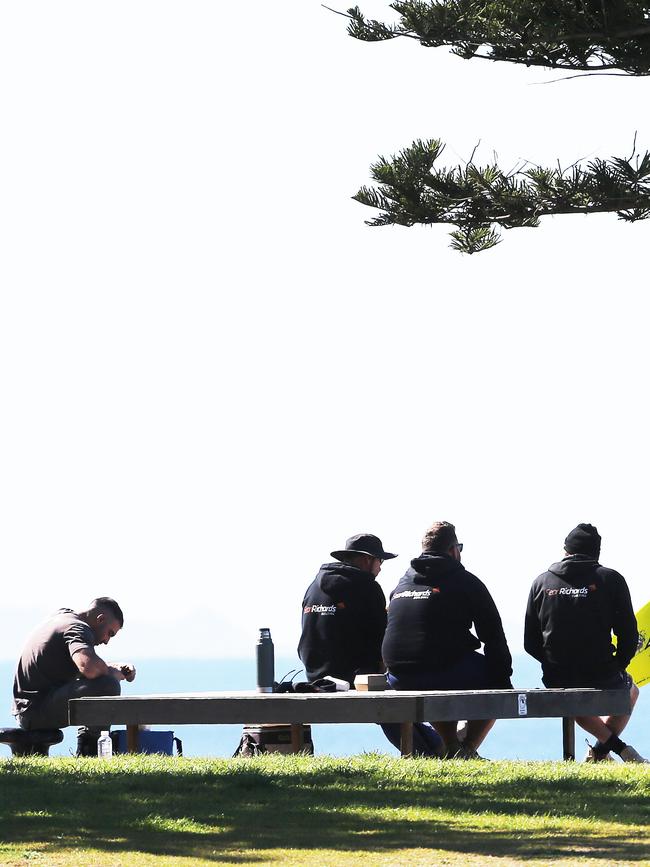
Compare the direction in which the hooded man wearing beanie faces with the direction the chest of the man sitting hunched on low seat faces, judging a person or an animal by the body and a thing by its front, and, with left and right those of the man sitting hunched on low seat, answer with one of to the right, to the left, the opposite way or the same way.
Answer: to the left

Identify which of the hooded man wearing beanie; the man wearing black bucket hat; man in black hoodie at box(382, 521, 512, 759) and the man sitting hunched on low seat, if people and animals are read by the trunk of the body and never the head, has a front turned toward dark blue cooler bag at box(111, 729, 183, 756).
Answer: the man sitting hunched on low seat

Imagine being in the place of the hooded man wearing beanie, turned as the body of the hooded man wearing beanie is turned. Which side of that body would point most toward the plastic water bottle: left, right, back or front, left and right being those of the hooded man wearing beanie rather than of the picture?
left

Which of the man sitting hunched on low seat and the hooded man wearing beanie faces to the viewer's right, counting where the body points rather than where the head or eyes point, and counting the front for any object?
the man sitting hunched on low seat

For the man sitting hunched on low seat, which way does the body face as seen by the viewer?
to the viewer's right

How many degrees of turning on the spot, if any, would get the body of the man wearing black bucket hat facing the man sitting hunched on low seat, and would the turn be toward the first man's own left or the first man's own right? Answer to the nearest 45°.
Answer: approximately 135° to the first man's own left

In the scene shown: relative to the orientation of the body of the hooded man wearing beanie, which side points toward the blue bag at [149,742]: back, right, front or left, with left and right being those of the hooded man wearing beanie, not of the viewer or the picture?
left

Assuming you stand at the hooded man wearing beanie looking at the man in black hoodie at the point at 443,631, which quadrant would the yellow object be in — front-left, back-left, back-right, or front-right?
back-right

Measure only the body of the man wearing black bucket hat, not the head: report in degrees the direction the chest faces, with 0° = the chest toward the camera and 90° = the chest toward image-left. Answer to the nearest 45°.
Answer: approximately 225°

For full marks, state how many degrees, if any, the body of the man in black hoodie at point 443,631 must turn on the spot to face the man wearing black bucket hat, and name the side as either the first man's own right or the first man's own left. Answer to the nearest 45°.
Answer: approximately 90° to the first man's own left

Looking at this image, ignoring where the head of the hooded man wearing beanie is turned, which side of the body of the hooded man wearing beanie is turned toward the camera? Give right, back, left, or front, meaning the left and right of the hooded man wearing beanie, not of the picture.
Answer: back

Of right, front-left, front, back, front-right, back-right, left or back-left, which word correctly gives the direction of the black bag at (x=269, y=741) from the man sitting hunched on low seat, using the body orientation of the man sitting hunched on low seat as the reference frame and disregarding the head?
front

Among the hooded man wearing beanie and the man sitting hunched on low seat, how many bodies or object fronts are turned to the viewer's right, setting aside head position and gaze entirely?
1

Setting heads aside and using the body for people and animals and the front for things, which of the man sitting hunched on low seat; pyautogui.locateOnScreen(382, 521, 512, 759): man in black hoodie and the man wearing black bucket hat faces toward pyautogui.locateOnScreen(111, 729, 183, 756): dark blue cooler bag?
the man sitting hunched on low seat

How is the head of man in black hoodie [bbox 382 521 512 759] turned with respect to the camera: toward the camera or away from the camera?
away from the camera

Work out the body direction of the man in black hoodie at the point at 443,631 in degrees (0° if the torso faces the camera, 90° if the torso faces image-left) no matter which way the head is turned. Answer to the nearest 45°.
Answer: approximately 225°
